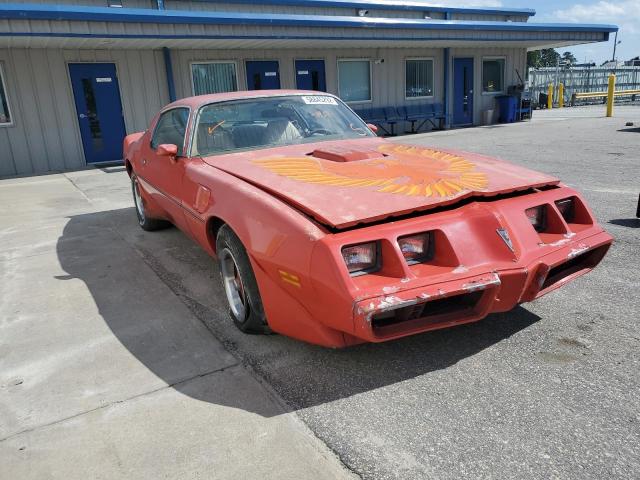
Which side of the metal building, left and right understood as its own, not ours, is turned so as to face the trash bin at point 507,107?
left

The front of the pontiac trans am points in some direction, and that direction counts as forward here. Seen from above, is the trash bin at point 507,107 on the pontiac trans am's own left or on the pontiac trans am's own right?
on the pontiac trans am's own left

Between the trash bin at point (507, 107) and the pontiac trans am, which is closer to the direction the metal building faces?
the pontiac trans am

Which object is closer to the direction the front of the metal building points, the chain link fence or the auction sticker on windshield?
the auction sticker on windshield

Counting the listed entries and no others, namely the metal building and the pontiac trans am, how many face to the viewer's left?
0

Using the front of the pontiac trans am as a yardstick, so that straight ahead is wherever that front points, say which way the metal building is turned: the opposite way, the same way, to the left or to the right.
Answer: the same way

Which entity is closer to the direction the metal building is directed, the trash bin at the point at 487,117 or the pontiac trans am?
the pontiac trans am

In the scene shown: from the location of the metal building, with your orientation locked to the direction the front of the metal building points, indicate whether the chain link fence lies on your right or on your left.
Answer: on your left

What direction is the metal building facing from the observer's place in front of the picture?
facing the viewer and to the right of the viewer
